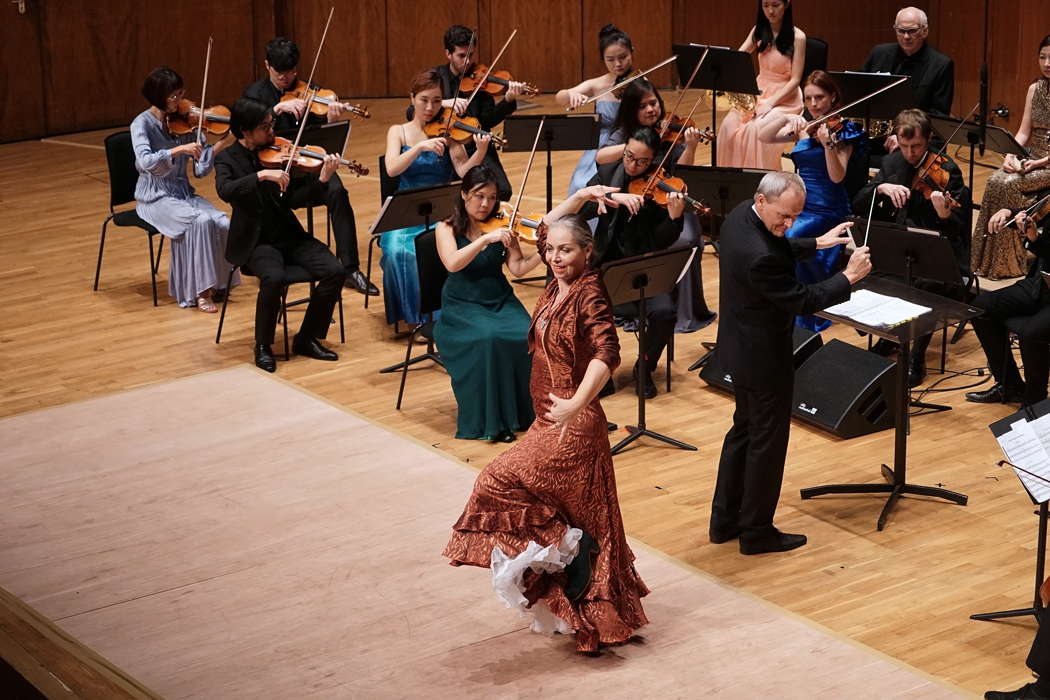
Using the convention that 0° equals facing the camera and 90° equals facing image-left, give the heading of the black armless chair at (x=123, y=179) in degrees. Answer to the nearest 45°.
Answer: approximately 315°

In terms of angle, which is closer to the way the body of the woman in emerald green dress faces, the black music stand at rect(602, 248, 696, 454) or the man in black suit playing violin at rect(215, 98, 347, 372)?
the black music stand

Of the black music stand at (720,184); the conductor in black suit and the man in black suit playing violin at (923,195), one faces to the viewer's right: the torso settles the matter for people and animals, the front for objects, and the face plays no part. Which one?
the conductor in black suit

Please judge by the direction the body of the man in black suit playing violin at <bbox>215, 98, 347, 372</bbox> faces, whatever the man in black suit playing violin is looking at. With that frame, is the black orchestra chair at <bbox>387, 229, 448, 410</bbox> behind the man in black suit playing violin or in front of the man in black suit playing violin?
in front

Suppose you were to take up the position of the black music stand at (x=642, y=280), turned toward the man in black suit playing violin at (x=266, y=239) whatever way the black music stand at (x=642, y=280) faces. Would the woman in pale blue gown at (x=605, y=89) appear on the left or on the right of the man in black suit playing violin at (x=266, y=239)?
right

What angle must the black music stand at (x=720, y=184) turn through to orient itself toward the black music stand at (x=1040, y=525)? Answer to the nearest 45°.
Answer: approximately 180°

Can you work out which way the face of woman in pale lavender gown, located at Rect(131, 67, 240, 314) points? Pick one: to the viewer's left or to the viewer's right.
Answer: to the viewer's right

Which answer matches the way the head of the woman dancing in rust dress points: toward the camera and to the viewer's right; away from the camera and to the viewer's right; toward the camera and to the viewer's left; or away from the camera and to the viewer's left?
toward the camera and to the viewer's left

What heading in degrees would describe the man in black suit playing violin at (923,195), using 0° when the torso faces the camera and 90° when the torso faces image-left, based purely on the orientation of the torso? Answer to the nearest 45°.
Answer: approximately 45°

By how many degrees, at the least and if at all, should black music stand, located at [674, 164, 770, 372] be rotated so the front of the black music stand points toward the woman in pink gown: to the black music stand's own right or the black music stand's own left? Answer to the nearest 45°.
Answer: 0° — it already faces them

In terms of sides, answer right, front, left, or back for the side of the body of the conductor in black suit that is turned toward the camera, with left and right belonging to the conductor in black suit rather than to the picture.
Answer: right

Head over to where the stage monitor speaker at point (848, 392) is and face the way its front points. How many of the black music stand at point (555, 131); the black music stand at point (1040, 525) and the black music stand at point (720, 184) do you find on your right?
2

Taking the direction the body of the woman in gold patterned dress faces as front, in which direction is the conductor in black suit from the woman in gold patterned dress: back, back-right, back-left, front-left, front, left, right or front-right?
front-left

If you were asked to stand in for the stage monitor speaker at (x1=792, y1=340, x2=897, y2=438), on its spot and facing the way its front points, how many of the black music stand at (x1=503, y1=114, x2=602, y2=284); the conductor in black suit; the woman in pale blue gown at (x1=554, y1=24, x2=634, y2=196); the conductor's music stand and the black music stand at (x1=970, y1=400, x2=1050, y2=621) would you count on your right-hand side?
2

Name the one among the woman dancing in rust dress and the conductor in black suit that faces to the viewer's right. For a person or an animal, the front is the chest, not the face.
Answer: the conductor in black suit

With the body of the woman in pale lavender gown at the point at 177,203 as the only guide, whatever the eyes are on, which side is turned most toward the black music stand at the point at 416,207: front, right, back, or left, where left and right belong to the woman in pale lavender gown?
front
